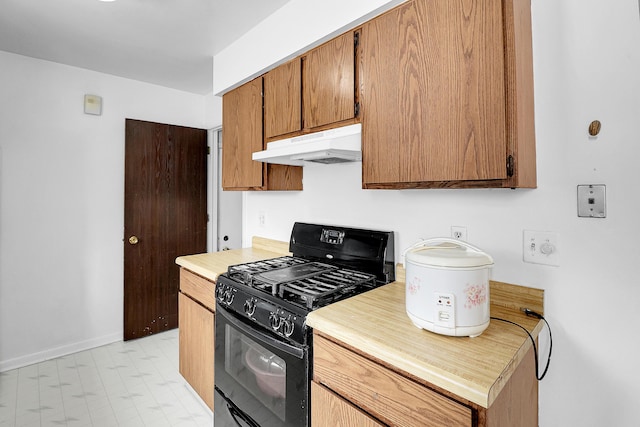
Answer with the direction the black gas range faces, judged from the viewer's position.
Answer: facing the viewer and to the left of the viewer

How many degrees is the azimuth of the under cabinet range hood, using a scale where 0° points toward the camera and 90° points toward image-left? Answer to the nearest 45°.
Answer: approximately 45°

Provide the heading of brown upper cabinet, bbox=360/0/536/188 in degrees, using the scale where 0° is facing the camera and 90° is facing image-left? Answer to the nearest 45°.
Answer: approximately 45°

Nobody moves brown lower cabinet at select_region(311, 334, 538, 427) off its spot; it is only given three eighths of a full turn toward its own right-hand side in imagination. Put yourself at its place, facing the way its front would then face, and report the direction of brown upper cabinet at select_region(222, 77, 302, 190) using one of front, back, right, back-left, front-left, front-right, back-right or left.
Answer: front-left

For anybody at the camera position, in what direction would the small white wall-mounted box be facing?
facing the viewer

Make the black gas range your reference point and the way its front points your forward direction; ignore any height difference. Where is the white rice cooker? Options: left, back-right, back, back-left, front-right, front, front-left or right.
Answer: left
